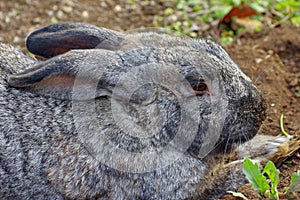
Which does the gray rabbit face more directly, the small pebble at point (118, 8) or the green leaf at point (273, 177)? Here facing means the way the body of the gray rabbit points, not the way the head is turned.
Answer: the green leaf

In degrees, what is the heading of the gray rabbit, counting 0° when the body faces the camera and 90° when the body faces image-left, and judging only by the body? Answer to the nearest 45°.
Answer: approximately 270°

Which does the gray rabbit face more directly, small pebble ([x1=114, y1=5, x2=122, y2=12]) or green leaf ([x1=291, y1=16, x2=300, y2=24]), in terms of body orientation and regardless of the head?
the green leaf

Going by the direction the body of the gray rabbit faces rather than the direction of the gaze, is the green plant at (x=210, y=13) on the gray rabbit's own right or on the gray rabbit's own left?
on the gray rabbit's own left

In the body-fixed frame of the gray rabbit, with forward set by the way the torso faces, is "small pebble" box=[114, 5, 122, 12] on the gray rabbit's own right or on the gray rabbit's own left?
on the gray rabbit's own left
